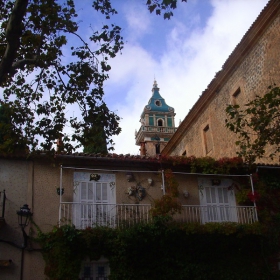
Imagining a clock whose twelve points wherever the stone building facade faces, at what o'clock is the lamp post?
The lamp post is roughly at 12 o'clock from the stone building facade.

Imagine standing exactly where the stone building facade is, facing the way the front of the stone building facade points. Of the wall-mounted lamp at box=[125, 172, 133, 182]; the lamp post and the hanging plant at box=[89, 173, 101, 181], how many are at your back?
0

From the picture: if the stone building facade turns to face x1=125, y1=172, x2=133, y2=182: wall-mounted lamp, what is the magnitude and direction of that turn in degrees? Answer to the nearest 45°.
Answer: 0° — it already faces it

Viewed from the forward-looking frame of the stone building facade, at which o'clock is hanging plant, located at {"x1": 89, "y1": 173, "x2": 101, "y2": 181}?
The hanging plant is roughly at 12 o'clock from the stone building facade.

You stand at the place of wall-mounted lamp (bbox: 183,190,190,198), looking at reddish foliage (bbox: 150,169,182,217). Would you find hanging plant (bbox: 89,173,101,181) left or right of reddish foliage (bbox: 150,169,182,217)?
right

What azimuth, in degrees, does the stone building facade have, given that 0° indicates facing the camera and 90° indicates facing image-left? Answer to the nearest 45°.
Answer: approximately 45°
